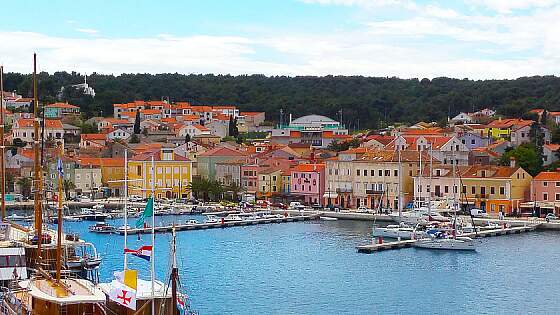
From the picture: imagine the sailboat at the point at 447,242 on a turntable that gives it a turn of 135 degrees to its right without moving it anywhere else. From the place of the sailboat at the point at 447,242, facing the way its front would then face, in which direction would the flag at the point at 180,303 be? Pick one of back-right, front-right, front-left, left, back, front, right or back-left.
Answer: front-left

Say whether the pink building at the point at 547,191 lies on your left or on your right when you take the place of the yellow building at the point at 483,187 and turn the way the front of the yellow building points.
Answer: on your left

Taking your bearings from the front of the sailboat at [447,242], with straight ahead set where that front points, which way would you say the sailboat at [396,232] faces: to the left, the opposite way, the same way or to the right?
the opposite way

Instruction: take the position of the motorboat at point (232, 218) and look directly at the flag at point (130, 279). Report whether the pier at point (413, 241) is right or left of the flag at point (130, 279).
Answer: left

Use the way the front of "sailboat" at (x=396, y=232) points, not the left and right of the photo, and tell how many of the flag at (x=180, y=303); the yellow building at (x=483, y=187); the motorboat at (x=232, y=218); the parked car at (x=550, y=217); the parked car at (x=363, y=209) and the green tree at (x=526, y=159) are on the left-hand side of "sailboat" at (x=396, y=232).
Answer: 1

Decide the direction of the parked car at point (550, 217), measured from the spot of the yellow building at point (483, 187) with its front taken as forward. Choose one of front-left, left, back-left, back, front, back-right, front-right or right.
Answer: left

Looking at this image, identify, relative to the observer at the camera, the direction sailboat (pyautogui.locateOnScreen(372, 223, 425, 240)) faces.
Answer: facing to the left of the viewer

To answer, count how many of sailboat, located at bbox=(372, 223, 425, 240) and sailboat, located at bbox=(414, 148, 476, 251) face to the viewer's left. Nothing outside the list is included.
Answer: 1

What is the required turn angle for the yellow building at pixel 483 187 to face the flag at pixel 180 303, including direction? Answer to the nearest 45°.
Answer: approximately 45° to its left

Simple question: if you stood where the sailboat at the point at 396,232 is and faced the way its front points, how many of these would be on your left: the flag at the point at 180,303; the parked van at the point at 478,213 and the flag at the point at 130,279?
2

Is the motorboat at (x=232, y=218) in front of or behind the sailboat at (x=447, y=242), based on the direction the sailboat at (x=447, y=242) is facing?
behind

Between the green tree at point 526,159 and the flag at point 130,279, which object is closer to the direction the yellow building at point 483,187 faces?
the flag

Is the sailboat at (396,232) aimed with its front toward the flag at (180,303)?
no

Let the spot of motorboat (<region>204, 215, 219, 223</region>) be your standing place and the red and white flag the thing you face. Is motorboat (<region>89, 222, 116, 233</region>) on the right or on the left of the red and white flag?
right
